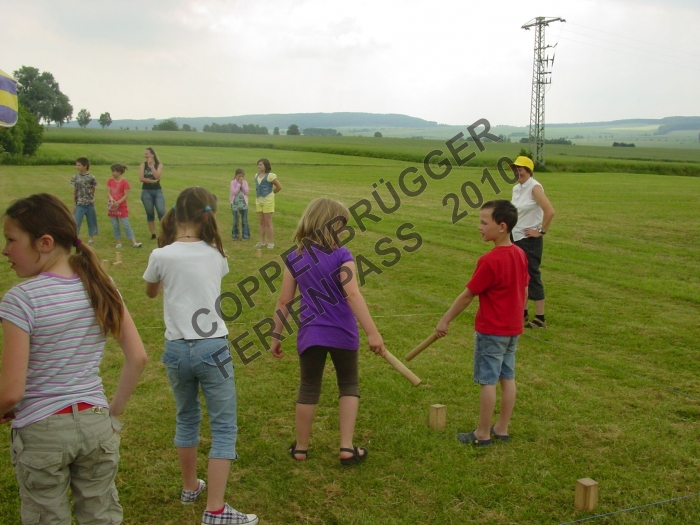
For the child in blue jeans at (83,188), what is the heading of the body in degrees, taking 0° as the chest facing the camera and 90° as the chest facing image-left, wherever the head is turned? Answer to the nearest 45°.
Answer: approximately 0°

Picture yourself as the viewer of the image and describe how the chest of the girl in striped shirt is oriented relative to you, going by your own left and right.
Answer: facing away from the viewer and to the left of the viewer

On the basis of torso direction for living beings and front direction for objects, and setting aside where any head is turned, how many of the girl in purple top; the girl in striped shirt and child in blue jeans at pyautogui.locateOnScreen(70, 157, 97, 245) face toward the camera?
1

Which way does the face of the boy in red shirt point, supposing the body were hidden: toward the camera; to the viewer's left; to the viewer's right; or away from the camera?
to the viewer's left

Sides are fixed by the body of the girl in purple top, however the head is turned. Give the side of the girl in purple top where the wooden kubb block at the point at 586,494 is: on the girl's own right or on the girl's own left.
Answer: on the girl's own right

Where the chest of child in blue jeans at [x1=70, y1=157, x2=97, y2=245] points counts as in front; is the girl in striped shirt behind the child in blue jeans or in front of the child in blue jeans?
in front

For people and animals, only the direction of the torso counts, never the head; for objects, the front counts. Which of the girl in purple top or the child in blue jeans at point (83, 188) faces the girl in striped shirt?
the child in blue jeans

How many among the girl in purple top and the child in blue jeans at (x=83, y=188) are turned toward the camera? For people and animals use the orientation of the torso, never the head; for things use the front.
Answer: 1

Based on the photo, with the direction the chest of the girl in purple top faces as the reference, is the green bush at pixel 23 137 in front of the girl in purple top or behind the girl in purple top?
in front

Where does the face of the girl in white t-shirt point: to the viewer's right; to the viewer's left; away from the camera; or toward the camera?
away from the camera

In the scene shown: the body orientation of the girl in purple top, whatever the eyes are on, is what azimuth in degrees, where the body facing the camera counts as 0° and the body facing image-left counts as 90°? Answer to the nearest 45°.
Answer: approximately 180°
